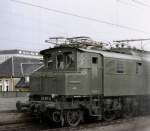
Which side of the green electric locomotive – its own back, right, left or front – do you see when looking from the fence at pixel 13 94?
right

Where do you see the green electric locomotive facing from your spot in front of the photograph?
facing the viewer and to the left of the viewer
